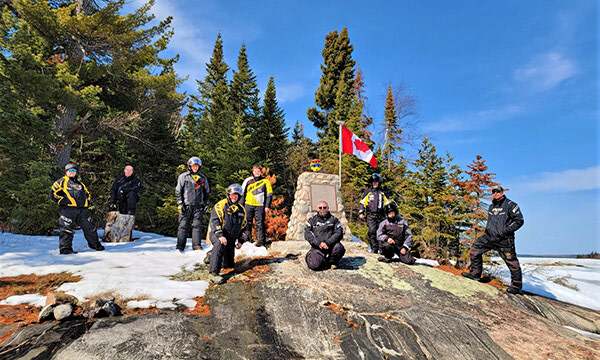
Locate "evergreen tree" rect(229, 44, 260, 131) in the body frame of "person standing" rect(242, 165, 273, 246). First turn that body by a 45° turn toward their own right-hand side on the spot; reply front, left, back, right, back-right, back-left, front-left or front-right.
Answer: back-right

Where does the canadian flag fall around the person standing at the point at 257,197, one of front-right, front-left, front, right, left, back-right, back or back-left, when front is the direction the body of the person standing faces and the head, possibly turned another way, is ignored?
back-left

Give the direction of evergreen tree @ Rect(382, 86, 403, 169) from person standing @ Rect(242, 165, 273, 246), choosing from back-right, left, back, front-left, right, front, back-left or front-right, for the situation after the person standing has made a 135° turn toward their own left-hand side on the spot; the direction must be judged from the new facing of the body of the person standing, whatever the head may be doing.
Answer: front

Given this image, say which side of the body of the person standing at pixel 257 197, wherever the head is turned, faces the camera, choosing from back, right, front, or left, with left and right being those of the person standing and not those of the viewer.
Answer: front

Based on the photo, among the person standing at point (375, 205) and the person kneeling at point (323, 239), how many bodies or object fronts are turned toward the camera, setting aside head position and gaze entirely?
2

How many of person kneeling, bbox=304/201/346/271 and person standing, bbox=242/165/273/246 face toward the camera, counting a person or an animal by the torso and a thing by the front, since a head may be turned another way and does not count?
2

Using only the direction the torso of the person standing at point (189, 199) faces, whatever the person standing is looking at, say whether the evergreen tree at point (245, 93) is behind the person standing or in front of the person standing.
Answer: behind

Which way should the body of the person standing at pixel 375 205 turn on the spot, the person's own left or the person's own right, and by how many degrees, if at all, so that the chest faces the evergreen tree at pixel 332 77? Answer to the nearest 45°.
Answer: approximately 180°

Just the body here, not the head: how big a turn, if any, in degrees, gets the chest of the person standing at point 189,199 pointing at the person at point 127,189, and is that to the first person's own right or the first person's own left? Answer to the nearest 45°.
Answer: approximately 135° to the first person's own right

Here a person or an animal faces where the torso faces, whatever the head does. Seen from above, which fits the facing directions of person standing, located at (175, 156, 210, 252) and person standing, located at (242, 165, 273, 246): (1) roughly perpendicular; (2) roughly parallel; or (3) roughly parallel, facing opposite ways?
roughly parallel

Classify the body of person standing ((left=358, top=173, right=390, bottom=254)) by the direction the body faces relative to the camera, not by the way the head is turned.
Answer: toward the camera

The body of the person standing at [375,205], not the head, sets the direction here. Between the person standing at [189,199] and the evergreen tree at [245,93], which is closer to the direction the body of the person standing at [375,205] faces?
the person standing

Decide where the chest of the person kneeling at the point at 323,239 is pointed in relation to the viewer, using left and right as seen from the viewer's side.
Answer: facing the viewer

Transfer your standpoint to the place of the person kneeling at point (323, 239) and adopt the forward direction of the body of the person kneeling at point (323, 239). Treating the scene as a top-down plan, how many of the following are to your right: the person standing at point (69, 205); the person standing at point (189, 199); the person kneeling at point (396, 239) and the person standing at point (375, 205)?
2

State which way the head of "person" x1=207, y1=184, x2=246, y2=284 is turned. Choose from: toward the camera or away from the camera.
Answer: toward the camera

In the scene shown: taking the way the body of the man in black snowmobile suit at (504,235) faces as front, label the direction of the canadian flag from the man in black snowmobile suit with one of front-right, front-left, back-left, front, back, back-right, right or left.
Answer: right

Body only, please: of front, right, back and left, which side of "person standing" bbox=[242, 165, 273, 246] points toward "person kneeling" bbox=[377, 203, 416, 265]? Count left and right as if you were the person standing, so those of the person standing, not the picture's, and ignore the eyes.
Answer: left

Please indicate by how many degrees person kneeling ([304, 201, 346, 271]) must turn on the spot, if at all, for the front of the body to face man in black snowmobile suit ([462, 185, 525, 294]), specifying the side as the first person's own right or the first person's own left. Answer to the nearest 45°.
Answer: approximately 90° to the first person's own left

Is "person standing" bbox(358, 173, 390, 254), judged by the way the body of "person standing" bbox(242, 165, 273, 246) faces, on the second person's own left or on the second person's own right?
on the second person's own left
